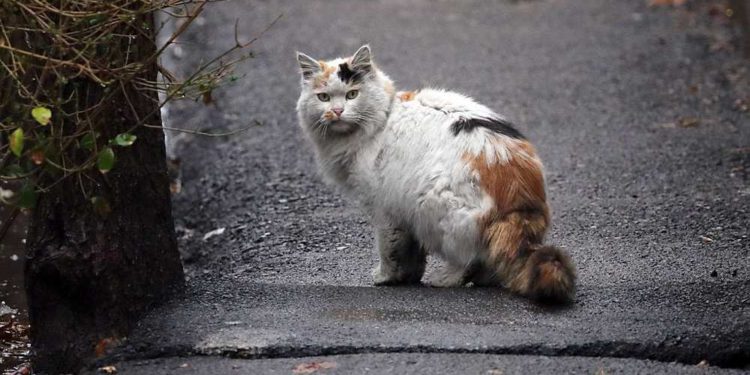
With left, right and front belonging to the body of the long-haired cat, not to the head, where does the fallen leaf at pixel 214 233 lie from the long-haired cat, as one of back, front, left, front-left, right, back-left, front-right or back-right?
front-right

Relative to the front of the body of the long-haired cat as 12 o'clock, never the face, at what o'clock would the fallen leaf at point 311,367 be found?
The fallen leaf is roughly at 10 o'clock from the long-haired cat.

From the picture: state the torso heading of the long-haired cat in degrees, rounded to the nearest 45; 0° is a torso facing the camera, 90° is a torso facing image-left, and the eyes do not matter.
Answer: approximately 90°

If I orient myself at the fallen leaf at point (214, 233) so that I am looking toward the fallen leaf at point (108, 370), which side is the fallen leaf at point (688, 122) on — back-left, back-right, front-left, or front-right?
back-left

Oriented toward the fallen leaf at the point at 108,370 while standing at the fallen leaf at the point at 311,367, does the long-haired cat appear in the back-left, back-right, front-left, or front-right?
back-right

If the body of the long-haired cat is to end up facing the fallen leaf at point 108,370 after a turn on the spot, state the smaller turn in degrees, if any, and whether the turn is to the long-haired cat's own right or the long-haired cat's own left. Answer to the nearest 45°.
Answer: approximately 45° to the long-haired cat's own left

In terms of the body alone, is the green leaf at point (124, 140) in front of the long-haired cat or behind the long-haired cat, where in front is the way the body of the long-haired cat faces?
in front

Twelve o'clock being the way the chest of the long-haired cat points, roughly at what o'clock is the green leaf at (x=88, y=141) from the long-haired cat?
The green leaf is roughly at 11 o'clock from the long-haired cat.

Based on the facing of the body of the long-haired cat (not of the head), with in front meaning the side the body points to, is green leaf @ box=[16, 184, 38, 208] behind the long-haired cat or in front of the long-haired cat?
in front

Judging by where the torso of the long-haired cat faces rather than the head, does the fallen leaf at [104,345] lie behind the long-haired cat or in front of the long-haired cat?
in front

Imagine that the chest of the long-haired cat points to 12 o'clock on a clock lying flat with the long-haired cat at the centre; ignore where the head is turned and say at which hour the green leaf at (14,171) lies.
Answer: The green leaf is roughly at 11 o'clock from the long-haired cat.
